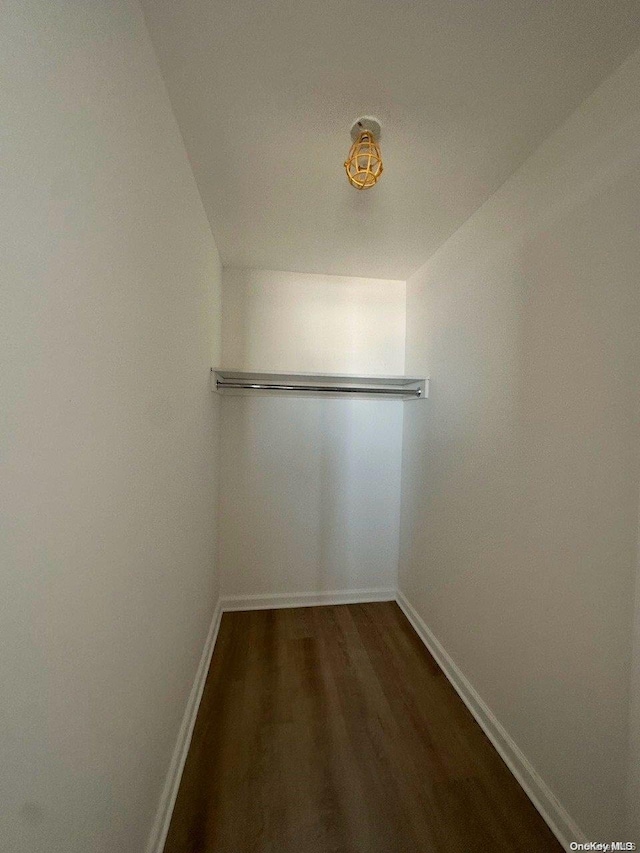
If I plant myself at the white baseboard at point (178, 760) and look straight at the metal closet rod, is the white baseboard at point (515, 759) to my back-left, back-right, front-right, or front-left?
front-right

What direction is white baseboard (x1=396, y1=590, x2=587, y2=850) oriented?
to the viewer's left

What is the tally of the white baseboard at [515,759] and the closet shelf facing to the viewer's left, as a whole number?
1

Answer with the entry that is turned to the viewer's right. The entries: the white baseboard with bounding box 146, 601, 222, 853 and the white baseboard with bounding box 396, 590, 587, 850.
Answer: the white baseboard with bounding box 146, 601, 222, 853

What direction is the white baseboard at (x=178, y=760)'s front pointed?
to the viewer's right

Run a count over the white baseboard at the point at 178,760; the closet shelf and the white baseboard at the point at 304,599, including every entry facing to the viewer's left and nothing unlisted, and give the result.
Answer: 0

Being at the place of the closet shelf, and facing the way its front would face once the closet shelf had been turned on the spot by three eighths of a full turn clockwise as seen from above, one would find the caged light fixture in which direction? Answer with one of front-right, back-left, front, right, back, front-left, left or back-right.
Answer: back-left

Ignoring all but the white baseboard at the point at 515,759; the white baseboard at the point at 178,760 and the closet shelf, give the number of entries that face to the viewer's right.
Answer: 1

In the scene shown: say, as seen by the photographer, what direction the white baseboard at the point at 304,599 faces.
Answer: facing the viewer

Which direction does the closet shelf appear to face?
toward the camera

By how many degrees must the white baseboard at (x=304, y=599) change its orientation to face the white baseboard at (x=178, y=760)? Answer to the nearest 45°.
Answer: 0° — it already faces it

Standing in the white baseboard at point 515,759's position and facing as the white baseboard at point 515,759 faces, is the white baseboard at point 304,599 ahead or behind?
ahead

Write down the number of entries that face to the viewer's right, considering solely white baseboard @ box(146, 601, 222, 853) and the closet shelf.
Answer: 1
